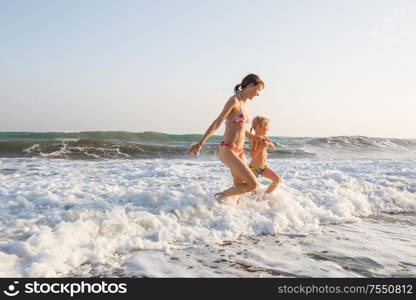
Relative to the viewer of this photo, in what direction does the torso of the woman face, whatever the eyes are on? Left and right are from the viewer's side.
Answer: facing to the right of the viewer

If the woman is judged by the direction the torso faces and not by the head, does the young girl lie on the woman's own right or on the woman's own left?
on the woman's own left
